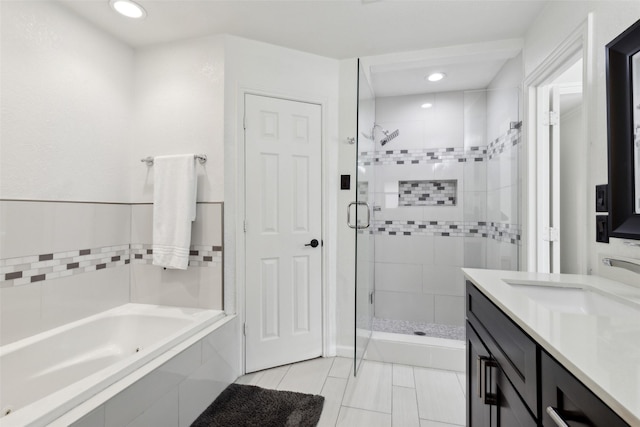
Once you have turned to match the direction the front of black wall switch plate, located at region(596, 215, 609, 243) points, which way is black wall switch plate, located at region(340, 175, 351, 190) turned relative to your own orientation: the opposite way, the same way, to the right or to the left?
to the left

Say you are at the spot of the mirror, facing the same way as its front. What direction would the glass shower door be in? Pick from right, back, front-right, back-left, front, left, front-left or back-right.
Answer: front-right

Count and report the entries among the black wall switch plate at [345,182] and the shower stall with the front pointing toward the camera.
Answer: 2

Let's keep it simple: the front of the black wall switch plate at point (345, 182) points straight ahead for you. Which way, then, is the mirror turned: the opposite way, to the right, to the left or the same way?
to the right

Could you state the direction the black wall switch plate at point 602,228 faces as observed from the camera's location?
facing the viewer and to the left of the viewer

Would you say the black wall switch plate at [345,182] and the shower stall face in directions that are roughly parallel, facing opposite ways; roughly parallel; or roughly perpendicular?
roughly parallel

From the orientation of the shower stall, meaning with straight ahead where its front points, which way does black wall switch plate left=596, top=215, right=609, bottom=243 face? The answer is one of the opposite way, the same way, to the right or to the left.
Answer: to the right

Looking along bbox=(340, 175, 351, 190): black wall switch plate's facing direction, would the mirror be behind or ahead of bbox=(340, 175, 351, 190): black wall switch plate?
ahead

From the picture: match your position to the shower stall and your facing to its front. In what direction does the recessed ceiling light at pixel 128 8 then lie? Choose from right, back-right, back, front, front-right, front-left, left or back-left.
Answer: front-right

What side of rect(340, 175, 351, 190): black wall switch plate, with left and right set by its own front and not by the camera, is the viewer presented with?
front

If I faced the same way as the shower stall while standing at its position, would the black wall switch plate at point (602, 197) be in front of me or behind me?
in front

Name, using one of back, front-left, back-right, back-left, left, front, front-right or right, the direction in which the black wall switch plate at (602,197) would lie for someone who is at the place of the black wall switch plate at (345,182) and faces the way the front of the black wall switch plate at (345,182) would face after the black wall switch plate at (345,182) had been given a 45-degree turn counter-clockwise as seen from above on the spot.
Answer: front

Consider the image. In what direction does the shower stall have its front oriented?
toward the camera
